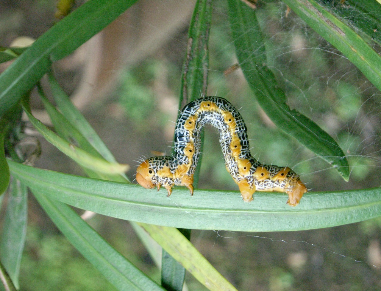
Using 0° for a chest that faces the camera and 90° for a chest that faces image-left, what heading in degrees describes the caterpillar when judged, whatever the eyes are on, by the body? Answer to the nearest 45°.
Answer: approximately 90°
